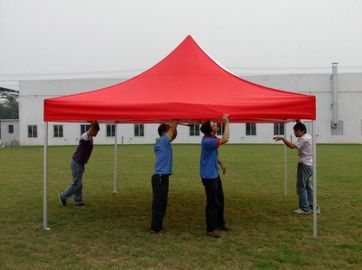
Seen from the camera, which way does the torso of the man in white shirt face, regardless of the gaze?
to the viewer's left

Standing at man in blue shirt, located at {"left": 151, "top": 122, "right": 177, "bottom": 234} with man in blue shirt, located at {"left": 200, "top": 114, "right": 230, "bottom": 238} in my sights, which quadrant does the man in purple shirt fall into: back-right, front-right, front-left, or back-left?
back-left

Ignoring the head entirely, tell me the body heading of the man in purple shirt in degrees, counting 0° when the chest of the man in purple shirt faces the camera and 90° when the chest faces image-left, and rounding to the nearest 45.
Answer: approximately 270°

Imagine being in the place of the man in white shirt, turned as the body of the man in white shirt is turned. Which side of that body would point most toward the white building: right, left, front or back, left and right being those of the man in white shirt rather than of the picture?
right

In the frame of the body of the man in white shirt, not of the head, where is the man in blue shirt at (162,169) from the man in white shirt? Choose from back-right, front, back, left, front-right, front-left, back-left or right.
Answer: front-left

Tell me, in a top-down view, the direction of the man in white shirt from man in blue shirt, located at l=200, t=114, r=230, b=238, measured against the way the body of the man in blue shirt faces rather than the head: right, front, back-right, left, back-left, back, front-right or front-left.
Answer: front-left
